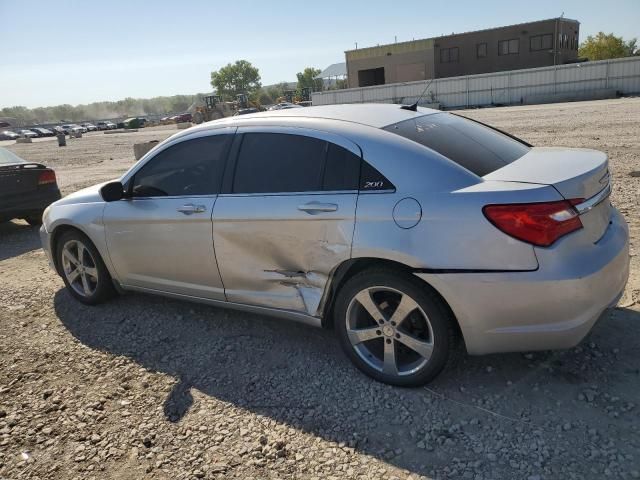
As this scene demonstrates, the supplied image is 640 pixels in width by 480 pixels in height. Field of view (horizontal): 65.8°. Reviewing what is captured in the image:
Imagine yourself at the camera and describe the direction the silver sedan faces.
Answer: facing away from the viewer and to the left of the viewer

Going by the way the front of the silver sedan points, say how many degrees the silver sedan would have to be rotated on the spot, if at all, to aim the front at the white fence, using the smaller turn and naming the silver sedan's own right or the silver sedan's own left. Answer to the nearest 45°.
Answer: approximately 90° to the silver sedan's own right

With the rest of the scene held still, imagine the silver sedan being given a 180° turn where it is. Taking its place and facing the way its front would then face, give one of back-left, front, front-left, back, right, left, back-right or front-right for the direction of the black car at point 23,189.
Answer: back
